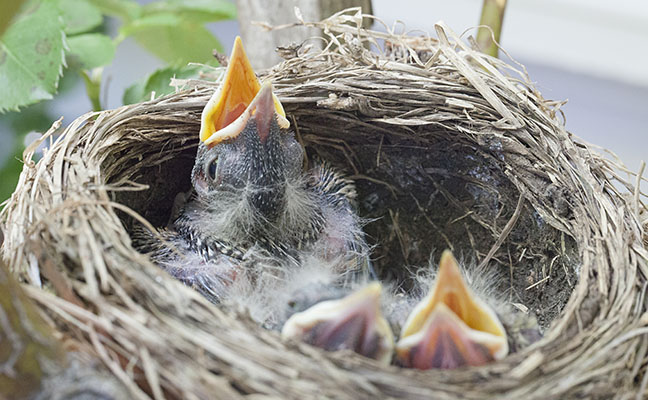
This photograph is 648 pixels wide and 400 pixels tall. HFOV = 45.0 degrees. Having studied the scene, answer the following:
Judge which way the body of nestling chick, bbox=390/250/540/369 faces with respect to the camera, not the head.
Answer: toward the camera

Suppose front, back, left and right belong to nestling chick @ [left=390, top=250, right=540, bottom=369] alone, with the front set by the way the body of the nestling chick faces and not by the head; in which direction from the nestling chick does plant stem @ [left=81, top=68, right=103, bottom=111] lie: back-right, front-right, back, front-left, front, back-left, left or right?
back-right

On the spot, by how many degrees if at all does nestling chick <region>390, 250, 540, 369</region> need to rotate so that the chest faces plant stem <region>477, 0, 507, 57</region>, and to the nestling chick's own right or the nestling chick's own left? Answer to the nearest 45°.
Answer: approximately 180°

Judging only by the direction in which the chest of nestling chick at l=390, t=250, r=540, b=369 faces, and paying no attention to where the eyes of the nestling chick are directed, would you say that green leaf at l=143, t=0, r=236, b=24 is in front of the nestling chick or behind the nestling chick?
behind

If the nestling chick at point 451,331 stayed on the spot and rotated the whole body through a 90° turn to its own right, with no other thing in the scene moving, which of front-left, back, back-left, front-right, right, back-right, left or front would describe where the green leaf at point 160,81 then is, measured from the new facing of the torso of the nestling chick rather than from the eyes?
front-right

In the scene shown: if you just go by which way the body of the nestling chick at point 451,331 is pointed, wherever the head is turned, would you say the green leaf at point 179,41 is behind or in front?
behind
